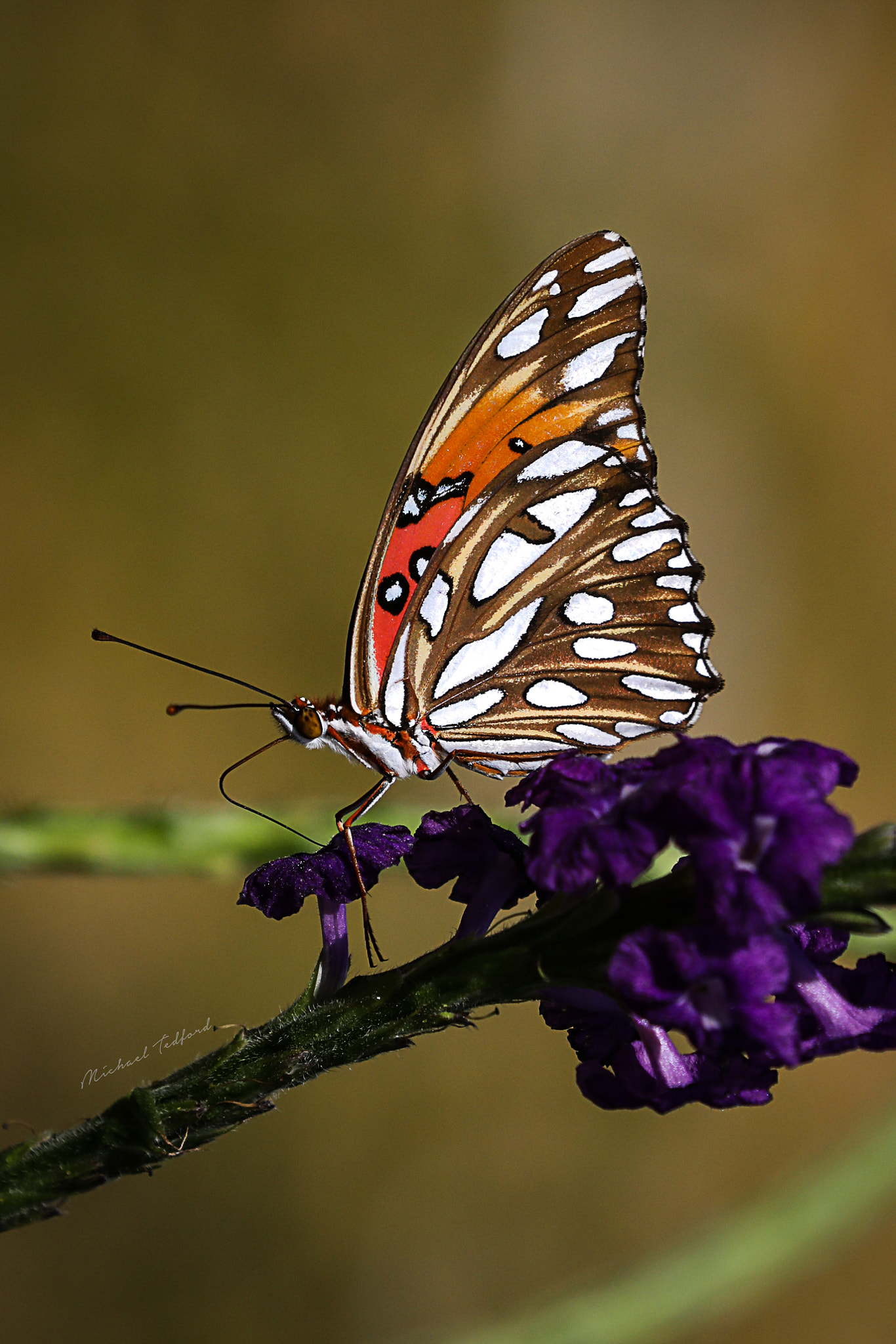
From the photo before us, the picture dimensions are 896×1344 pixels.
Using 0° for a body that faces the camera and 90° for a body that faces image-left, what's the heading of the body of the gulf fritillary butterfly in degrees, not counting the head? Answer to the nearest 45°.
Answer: approximately 90°

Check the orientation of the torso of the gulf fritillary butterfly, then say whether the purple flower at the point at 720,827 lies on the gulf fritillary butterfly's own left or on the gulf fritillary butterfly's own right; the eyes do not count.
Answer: on the gulf fritillary butterfly's own left
